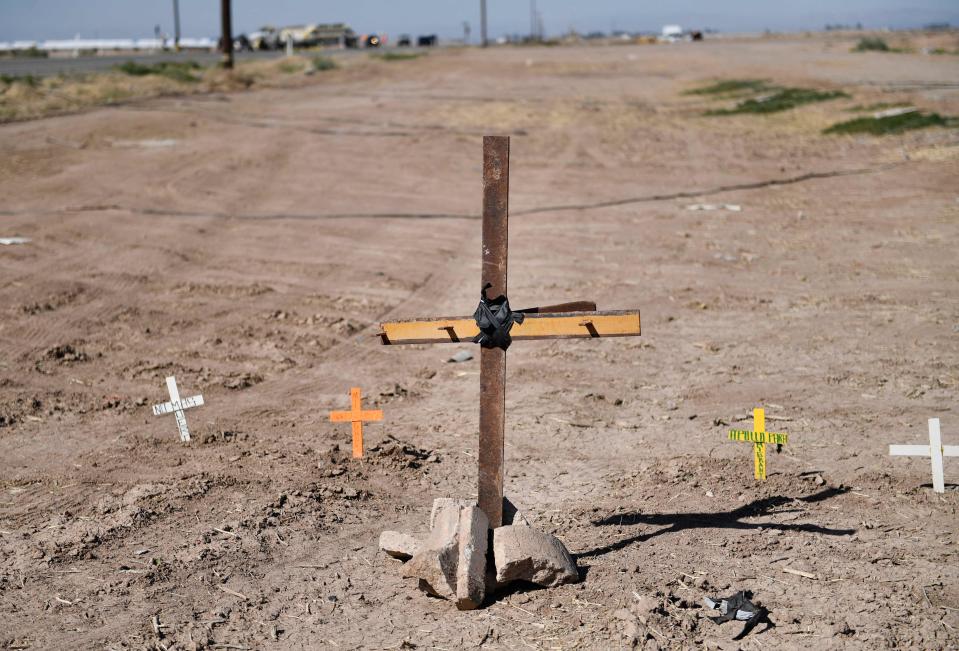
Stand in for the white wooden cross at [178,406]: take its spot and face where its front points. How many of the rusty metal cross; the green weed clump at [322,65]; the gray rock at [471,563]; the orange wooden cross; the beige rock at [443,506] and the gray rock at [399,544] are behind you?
1

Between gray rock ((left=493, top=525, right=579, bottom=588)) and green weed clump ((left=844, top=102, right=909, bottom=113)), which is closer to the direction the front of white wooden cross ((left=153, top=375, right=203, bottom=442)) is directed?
the gray rock

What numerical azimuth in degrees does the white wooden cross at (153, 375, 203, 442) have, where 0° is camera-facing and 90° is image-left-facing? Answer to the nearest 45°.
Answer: approximately 0°

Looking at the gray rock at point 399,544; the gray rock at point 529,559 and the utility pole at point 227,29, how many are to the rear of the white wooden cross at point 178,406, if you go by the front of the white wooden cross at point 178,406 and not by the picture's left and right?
1

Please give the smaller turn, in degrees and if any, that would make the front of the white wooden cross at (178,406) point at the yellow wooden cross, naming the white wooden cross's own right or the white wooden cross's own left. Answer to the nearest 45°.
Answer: approximately 45° to the white wooden cross's own left

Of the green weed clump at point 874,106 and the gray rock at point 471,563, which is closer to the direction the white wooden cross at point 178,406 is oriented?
the gray rock

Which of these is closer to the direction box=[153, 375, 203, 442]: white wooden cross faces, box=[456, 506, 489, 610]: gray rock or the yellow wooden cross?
the gray rock

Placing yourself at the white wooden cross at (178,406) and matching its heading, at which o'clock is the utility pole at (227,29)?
The utility pole is roughly at 6 o'clock from the white wooden cross.

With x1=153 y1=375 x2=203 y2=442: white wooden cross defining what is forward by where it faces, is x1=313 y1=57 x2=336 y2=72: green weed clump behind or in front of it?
behind

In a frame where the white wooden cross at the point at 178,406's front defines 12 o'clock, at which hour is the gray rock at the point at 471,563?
The gray rock is roughly at 11 o'clock from the white wooden cross.

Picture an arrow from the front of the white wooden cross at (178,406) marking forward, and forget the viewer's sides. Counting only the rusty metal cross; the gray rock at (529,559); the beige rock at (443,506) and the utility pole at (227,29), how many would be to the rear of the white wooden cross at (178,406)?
1

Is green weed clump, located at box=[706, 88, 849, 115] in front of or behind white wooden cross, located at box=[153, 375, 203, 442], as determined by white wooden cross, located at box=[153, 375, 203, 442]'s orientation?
behind

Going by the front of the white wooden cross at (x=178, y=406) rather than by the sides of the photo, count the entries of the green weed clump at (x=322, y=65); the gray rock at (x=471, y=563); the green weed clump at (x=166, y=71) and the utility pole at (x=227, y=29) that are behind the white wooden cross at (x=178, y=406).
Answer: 3

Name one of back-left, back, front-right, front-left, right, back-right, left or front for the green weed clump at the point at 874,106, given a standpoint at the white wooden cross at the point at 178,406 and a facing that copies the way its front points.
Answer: back-left

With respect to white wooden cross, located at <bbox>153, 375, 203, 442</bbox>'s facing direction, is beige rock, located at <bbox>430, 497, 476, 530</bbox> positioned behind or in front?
in front

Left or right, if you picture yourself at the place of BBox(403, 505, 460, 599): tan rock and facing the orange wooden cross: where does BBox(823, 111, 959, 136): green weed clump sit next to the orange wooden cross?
right

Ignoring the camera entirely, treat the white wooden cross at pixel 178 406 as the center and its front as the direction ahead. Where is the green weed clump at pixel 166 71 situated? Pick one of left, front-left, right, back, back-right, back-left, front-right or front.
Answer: back
